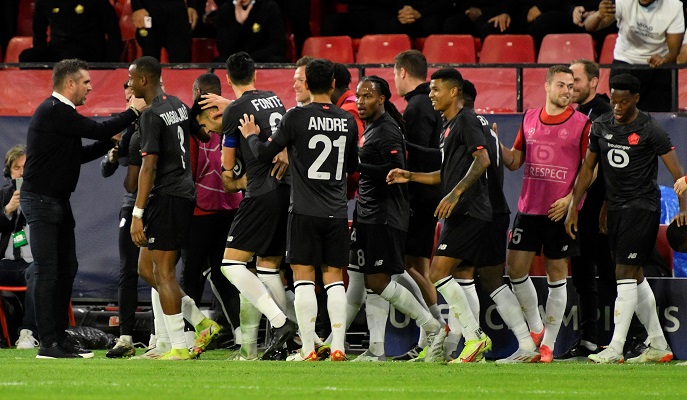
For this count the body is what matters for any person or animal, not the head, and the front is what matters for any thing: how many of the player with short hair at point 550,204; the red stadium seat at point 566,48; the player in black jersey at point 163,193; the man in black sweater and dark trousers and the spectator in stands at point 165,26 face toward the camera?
3

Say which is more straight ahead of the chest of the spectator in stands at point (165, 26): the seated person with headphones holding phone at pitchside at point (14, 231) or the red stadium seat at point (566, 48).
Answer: the seated person with headphones holding phone at pitchside

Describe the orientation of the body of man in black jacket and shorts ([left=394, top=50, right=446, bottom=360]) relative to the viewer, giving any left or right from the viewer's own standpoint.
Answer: facing to the left of the viewer

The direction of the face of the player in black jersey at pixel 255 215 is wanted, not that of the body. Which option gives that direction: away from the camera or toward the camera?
away from the camera

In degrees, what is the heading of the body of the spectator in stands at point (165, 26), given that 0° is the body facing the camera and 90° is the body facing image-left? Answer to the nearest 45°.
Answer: approximately 0°

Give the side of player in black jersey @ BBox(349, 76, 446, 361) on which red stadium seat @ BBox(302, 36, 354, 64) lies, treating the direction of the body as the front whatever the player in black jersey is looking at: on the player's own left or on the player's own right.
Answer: on the player's own right

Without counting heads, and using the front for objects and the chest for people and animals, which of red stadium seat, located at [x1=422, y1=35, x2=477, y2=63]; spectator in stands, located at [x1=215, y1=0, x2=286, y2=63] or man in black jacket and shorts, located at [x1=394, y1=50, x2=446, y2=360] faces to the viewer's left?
the man in black jacket and shorts

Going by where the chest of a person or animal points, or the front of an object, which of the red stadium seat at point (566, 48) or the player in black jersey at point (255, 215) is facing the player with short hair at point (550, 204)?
the red stadium seat

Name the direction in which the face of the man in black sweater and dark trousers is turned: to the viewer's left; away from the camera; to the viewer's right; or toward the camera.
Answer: to the viewer's right

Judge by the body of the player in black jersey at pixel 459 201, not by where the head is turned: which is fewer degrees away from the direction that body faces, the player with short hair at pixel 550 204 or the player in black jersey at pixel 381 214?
the player in black jersey

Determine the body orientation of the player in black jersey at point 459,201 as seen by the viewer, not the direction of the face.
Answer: to the viewer's left
